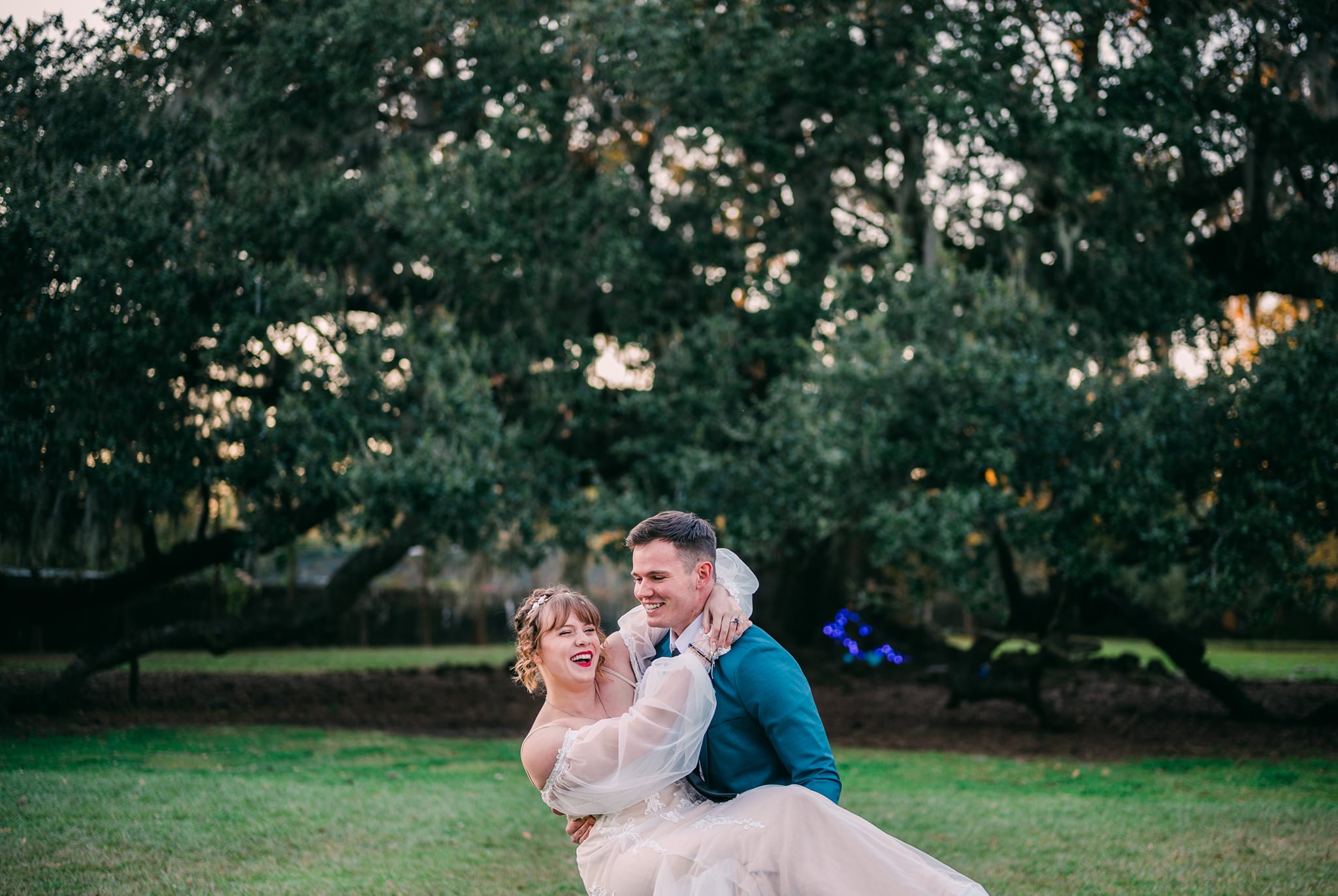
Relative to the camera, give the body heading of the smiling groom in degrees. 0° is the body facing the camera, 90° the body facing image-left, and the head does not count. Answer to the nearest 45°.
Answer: approximately 45°

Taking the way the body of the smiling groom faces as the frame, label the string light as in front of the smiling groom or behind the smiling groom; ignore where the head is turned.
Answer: behind

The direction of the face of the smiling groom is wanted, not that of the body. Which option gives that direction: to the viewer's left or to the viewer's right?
to the viewer's left
